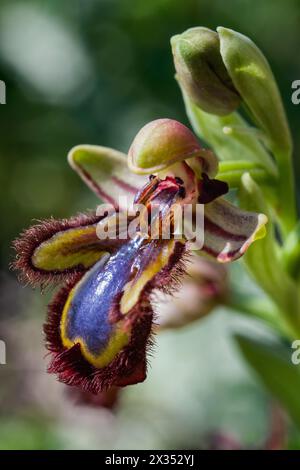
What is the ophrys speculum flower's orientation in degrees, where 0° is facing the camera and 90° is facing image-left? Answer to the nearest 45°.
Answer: approximately 45°
